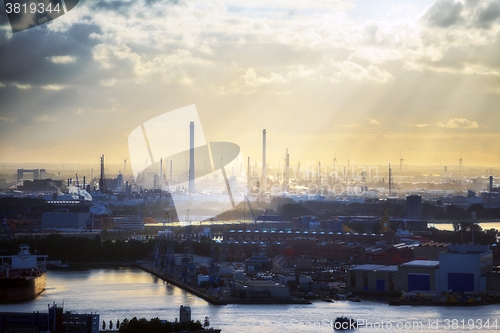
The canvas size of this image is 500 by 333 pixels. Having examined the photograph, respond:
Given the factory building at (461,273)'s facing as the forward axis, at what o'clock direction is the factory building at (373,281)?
the factory building at (373,281) is roughly at 3 o'clock from the factory building at (461,273).

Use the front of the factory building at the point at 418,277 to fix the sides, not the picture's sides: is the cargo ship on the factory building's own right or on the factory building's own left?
on the factory building's own right

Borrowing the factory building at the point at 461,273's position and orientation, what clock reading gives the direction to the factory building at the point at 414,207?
the factory building at the point at 414,207 is roughly at 6 o'clock from the factory building at the point at 461,273.

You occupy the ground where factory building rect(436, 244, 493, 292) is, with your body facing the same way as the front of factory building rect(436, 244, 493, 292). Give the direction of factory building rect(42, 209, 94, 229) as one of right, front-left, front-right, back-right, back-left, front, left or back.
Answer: back-right

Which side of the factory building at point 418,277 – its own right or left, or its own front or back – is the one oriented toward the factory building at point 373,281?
right

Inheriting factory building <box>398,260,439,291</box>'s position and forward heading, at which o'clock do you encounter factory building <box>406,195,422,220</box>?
factory building <box>406,195,422,220</box> is roughly at 6 o'clock from factory building <box>398,260,439,291</box>.

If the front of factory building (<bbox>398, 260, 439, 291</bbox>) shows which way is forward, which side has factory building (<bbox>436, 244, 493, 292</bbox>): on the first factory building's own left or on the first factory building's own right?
on the first factory building's own left

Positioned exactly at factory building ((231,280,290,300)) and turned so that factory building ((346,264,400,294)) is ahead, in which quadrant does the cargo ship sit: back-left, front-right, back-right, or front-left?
back-left

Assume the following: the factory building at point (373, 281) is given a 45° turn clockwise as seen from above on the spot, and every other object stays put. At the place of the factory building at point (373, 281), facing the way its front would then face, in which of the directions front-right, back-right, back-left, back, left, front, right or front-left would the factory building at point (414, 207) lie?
back-right

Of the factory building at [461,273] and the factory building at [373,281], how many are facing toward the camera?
2

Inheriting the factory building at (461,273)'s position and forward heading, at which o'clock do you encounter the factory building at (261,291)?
the factory building at (261,291) is roughly at 2 o'clock from the factory building at (461,273).

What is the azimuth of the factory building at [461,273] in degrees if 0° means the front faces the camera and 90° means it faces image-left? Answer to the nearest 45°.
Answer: approximately 0°

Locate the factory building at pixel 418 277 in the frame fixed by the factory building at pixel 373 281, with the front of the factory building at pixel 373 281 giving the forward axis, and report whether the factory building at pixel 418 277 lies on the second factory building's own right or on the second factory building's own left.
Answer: on the second factory building's own left

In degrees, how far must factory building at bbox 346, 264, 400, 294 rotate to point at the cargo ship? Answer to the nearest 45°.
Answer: approximately 90° to its right

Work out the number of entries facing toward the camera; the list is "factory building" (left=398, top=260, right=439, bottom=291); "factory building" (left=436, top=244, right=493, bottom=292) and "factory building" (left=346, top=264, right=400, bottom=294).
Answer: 3
